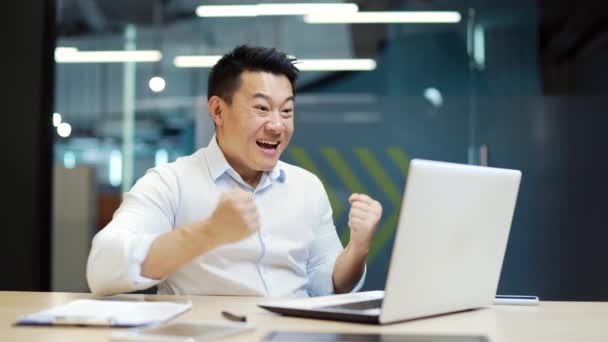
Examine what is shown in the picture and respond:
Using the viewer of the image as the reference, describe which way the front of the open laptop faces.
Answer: facing away from the viewer and to the left of the viewer

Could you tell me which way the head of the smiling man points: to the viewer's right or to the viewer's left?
to the viewer's right

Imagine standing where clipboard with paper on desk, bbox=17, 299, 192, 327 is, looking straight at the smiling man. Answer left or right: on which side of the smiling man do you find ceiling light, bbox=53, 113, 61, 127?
left

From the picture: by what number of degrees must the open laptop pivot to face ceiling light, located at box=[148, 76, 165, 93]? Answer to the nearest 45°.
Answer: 0° — it already faces it

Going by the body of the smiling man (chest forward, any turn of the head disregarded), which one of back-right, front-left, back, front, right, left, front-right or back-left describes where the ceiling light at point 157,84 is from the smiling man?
back-left

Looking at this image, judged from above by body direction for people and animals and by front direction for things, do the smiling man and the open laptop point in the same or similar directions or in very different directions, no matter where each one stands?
very different directions

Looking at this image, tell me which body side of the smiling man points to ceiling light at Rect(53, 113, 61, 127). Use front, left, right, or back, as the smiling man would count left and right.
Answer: back

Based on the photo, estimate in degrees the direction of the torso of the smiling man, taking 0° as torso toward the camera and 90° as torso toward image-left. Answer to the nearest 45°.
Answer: approximately 315°

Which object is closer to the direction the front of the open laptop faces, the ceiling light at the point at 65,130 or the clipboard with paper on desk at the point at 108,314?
the ceiling light
